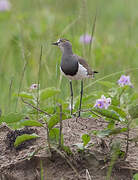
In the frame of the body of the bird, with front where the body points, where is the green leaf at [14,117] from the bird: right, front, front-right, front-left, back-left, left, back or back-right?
front

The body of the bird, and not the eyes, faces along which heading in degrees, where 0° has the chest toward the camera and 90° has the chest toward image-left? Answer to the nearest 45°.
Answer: approximately 45°
